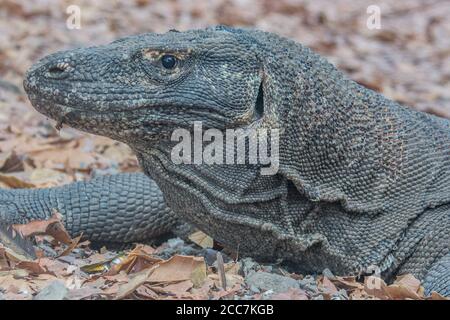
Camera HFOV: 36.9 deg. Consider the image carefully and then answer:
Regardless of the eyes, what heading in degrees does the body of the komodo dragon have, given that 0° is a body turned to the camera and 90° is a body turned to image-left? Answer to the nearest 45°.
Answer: approximately 90°

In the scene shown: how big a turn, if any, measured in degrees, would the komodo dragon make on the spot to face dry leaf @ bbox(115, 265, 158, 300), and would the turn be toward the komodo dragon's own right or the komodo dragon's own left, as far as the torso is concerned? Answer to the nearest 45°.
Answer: approximately 45° to the komodo dragon's own left

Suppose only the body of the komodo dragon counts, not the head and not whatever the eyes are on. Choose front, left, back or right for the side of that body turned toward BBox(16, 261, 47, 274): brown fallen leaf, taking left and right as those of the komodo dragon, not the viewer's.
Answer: front

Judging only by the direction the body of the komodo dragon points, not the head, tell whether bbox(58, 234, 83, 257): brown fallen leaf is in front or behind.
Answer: in front

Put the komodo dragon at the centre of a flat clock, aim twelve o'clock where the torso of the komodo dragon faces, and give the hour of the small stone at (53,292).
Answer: The small stone is roughly at 11 o'clock from the komodo dragon.
